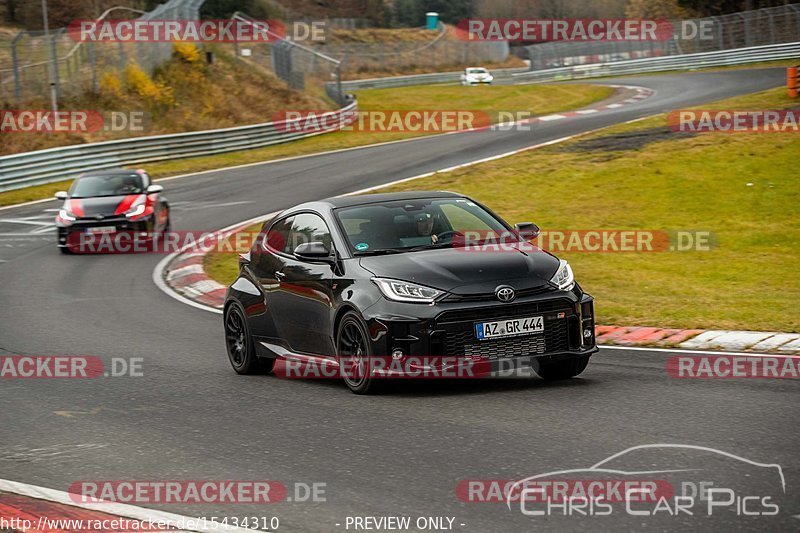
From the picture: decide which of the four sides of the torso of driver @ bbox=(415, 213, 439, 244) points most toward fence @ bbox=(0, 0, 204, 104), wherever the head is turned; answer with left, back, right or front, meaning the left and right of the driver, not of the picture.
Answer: back

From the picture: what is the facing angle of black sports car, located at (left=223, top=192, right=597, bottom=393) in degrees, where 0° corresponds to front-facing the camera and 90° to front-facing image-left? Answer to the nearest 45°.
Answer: approximately 315°

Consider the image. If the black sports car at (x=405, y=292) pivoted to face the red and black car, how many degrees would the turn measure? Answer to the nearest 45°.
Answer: approximately 180°

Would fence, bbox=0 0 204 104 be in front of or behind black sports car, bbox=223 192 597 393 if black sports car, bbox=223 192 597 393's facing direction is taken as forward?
behind

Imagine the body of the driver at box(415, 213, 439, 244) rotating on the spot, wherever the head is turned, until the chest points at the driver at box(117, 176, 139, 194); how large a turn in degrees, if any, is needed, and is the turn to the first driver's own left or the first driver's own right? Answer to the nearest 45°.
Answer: approximately 180°

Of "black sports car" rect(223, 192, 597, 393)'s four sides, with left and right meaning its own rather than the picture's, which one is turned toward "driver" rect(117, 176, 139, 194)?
back
